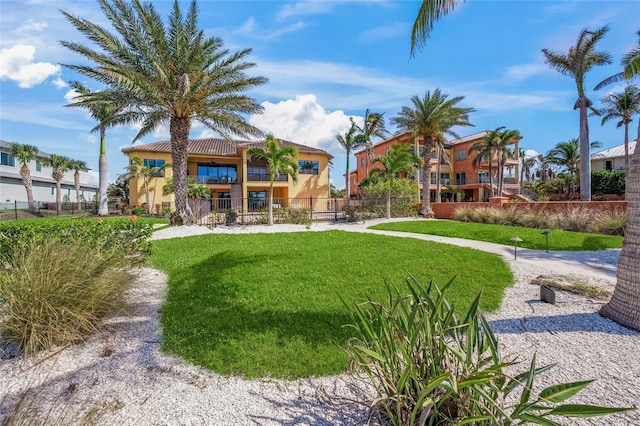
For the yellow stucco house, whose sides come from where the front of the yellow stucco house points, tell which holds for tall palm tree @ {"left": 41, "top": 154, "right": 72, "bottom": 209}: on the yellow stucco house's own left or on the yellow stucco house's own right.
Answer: on the yellow stucco house's own right

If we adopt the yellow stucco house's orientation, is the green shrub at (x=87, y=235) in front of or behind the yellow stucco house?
in front

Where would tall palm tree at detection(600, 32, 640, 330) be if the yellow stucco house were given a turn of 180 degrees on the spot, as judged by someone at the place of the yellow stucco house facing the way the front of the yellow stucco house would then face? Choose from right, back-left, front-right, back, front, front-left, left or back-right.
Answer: back

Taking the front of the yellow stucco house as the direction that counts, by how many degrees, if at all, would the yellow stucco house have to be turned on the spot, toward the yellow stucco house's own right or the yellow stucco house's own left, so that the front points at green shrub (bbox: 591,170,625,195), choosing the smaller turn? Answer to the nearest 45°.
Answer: approximately 90° to the yellow stucco house's own left

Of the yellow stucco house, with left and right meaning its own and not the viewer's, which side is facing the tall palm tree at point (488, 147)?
left

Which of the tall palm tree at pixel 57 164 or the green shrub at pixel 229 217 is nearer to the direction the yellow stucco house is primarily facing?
the green shrub

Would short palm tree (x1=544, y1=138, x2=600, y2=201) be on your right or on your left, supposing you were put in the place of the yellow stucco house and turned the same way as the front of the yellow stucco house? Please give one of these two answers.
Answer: on your left

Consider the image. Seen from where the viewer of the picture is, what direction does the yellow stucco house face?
facing the viewer

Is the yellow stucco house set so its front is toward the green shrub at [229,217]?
yes

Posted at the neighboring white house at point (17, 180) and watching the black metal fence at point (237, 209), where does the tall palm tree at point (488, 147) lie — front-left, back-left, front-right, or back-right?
front-left

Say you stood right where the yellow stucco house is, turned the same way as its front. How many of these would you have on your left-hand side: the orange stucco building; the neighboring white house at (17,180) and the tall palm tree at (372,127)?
2

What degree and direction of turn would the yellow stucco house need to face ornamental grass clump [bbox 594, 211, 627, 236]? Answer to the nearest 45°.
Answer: approximately 45° to its left

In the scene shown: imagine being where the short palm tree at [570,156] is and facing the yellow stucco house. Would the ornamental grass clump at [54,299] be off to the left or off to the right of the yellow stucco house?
left

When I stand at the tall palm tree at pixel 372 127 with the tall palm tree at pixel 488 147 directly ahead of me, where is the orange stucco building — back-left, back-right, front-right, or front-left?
front-left

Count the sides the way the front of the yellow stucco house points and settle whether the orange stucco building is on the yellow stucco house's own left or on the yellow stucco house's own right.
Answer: on the yellow stucco house's own left

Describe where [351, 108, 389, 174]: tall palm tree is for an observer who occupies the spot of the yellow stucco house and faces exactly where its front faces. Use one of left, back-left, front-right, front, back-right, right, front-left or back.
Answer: left
